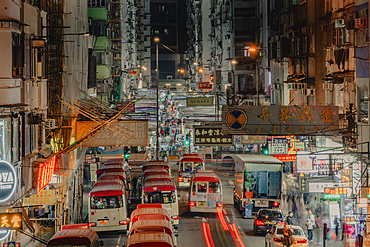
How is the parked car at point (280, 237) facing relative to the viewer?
away from the camera

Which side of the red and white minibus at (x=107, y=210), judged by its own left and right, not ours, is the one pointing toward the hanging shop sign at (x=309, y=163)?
right

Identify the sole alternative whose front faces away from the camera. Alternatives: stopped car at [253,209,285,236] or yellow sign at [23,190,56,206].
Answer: the stopped car

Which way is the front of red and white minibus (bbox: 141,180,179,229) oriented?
away from the camera

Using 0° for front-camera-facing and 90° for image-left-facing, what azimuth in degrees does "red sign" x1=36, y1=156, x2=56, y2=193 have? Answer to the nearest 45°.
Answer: approximately 315°

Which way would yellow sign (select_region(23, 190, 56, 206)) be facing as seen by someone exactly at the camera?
facing the viewer

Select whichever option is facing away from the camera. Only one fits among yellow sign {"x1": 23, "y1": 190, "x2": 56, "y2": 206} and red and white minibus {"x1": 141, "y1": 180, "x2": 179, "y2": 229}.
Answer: the red and white minibus

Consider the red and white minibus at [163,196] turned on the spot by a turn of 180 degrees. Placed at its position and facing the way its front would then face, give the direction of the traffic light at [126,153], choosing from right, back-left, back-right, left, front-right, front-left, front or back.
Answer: back

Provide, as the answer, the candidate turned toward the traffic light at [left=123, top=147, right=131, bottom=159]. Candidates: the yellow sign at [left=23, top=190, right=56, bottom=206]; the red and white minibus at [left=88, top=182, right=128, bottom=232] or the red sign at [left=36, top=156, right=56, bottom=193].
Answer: the red and white minibus
